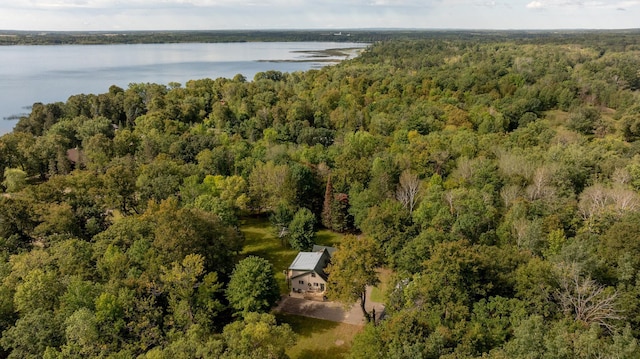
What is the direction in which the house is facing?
toward the camera
